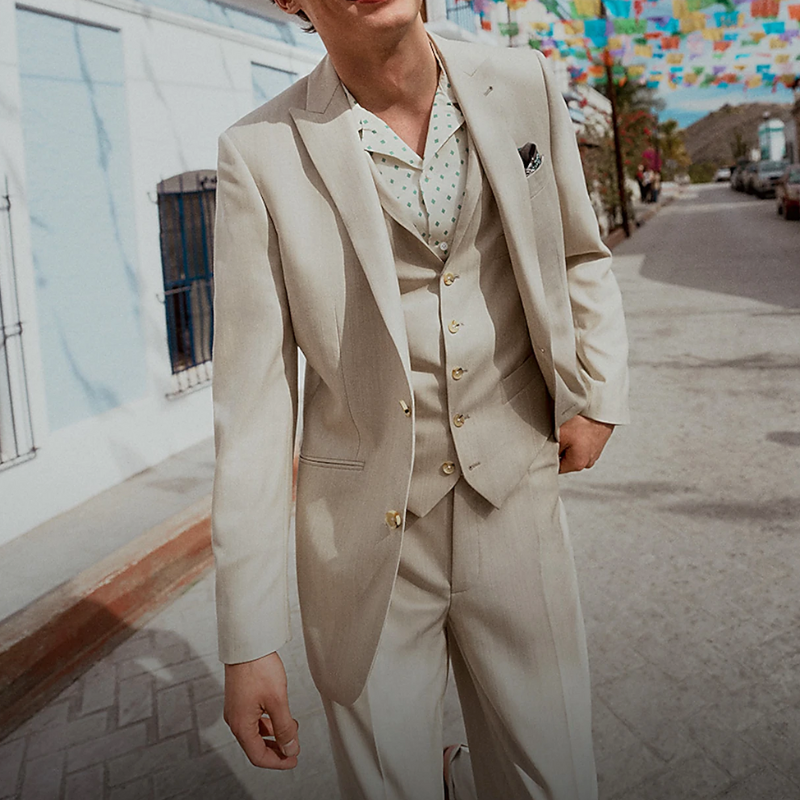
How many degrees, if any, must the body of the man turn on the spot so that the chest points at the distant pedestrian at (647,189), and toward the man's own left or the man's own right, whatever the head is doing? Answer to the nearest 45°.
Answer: approximately 180°

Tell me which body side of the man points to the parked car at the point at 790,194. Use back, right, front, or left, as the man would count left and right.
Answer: back

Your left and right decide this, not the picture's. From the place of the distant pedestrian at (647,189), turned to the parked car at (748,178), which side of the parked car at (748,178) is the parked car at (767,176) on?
right

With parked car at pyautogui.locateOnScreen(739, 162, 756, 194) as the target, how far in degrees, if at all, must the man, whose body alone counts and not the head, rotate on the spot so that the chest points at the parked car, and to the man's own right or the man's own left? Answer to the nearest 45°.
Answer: approximately 180°

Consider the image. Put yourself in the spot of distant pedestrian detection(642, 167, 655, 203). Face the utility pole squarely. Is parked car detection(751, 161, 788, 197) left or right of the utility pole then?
left

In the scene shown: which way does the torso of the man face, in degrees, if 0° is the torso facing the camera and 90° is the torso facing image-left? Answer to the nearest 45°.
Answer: approximately 0°

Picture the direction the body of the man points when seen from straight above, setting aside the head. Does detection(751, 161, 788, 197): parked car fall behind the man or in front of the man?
behind

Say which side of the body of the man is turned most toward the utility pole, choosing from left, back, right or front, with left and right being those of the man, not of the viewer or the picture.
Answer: back
